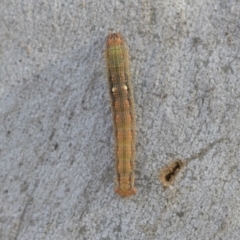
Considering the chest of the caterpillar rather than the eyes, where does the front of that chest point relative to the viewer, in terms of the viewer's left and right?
facing away from the viewer
